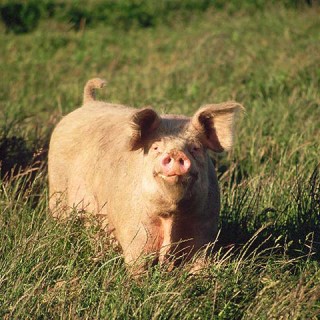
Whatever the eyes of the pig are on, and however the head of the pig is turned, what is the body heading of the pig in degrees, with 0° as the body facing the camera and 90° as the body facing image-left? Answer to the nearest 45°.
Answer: approximately 315°
